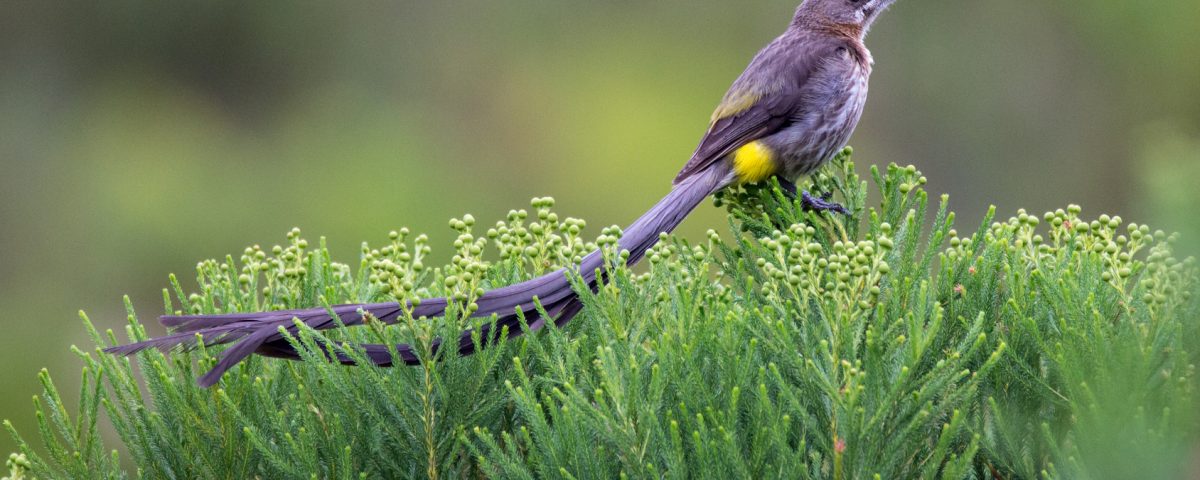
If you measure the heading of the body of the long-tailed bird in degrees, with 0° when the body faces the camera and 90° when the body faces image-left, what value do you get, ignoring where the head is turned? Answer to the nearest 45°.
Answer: approximately 270°
